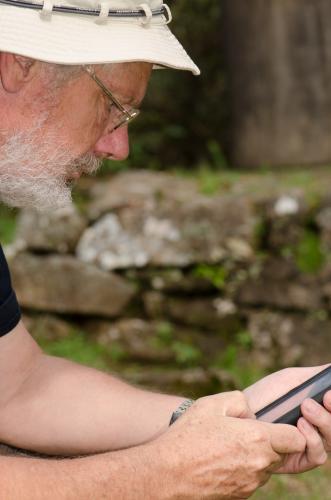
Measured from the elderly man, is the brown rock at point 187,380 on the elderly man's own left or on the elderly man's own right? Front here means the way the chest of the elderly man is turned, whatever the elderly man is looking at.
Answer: on the elderly man's own left

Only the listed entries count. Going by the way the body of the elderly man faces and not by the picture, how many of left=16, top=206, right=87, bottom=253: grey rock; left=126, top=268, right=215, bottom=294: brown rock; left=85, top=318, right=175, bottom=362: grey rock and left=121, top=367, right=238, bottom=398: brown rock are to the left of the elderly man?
4

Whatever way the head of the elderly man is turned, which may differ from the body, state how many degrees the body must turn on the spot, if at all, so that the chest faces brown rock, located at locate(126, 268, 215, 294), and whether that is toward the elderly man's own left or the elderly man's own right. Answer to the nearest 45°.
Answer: approximately 90° to the elderly man's own left

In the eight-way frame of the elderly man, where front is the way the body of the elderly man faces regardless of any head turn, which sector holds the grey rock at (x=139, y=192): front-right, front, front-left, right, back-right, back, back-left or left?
left

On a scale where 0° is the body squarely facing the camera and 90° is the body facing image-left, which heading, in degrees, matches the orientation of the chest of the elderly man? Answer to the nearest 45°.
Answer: approximately 270°

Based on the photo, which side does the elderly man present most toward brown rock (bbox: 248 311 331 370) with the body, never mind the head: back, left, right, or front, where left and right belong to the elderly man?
left

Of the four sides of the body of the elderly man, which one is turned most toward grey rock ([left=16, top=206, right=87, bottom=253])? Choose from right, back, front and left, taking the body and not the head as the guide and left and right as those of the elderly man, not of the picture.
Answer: left

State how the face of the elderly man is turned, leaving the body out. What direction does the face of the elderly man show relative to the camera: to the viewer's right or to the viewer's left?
to the viewer's right

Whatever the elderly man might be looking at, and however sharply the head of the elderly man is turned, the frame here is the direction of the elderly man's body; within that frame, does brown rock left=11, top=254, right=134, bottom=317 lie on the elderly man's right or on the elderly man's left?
on the elderly man's left
